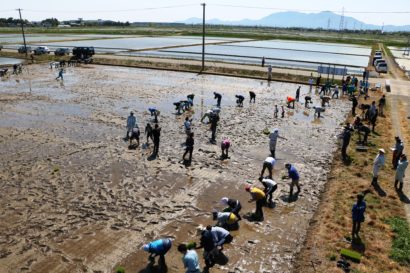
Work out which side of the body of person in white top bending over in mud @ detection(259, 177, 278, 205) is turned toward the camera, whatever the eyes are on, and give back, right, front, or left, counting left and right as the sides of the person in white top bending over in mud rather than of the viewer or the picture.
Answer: left

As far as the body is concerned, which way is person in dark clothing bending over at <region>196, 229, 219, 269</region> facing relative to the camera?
to the viewer's left

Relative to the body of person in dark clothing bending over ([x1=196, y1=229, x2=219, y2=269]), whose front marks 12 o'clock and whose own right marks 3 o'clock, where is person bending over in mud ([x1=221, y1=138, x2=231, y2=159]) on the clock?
The person bending over in mud is roughly at 3 o'clock from the person in dark clothing bending over.

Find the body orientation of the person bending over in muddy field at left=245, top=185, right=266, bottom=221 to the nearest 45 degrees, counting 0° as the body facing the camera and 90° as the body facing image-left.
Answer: approximately 90°

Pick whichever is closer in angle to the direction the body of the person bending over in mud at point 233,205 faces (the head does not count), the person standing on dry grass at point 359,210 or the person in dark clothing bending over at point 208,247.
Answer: the person in dark clothing bending over

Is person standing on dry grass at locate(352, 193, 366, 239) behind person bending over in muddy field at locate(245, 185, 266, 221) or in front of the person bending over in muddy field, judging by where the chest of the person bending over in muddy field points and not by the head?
behind
